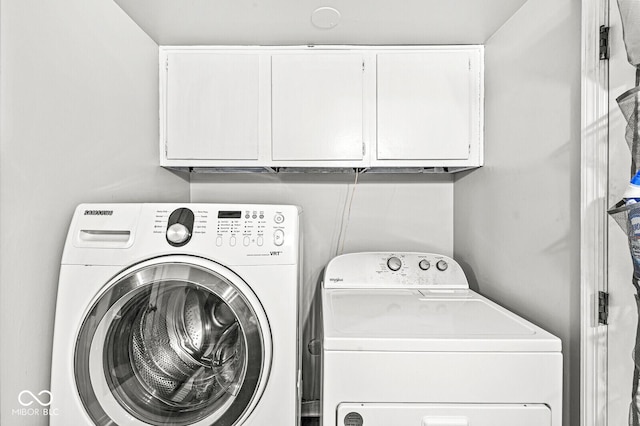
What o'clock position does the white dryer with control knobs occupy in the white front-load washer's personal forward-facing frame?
The white dryer with control knobs is roughly at 10 o'clock from the white front-load washer.

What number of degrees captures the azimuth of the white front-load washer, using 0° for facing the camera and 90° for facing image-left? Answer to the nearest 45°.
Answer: approximately 0°

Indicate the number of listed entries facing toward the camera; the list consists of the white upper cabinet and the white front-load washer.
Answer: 2

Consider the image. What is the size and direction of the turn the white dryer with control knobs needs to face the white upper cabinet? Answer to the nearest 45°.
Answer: approximately 135° to its right

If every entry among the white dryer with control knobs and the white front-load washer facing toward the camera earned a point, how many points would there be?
2

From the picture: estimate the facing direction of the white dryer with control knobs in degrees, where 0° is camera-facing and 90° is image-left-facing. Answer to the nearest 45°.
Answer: approximately 0°

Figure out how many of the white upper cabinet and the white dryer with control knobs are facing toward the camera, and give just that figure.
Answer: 2

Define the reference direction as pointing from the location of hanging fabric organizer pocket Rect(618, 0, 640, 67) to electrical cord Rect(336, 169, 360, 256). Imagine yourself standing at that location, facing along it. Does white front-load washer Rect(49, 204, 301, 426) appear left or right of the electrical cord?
left
